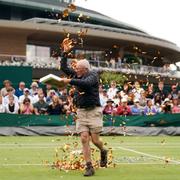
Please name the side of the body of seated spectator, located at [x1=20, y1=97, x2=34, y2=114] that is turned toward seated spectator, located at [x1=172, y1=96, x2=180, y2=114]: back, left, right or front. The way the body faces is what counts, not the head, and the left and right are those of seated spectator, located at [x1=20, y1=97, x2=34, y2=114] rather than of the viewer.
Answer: left

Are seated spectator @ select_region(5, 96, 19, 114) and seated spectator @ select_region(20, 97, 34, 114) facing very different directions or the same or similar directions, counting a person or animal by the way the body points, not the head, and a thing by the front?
same or similar directions

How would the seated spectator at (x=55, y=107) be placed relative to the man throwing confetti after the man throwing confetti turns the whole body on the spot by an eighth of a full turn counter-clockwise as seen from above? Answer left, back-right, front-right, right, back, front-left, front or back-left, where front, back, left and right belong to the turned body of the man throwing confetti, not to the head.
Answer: back

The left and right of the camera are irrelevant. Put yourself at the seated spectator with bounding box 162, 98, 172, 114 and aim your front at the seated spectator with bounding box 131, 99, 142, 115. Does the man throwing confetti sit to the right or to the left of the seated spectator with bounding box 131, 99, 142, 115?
left

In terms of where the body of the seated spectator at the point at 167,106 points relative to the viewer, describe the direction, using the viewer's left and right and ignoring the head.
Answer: facing the viewer

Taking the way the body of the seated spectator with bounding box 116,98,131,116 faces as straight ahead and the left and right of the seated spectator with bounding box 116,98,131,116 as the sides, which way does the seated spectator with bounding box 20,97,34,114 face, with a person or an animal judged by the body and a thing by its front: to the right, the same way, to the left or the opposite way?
the same way

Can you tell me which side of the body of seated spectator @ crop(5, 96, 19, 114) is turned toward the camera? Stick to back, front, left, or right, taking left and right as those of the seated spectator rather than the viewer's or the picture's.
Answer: front

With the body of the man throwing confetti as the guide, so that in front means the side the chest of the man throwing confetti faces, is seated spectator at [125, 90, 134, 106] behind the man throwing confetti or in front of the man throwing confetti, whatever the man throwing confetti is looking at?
behind

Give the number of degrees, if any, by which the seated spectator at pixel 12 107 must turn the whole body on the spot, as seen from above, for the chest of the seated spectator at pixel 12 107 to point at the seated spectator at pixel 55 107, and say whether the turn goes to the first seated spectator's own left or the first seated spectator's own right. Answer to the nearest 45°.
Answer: approximately 90° to the first seated spectator's own left

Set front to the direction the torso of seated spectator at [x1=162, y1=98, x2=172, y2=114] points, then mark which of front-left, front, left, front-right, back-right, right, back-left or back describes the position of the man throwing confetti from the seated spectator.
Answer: front

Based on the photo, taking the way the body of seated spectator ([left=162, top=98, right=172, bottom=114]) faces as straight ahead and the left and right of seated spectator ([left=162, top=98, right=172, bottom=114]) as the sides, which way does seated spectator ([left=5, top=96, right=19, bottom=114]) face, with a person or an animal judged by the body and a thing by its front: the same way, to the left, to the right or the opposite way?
the same way

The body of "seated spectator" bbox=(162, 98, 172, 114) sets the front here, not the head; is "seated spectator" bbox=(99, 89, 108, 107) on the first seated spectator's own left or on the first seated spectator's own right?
on the first seated spectator's own right
